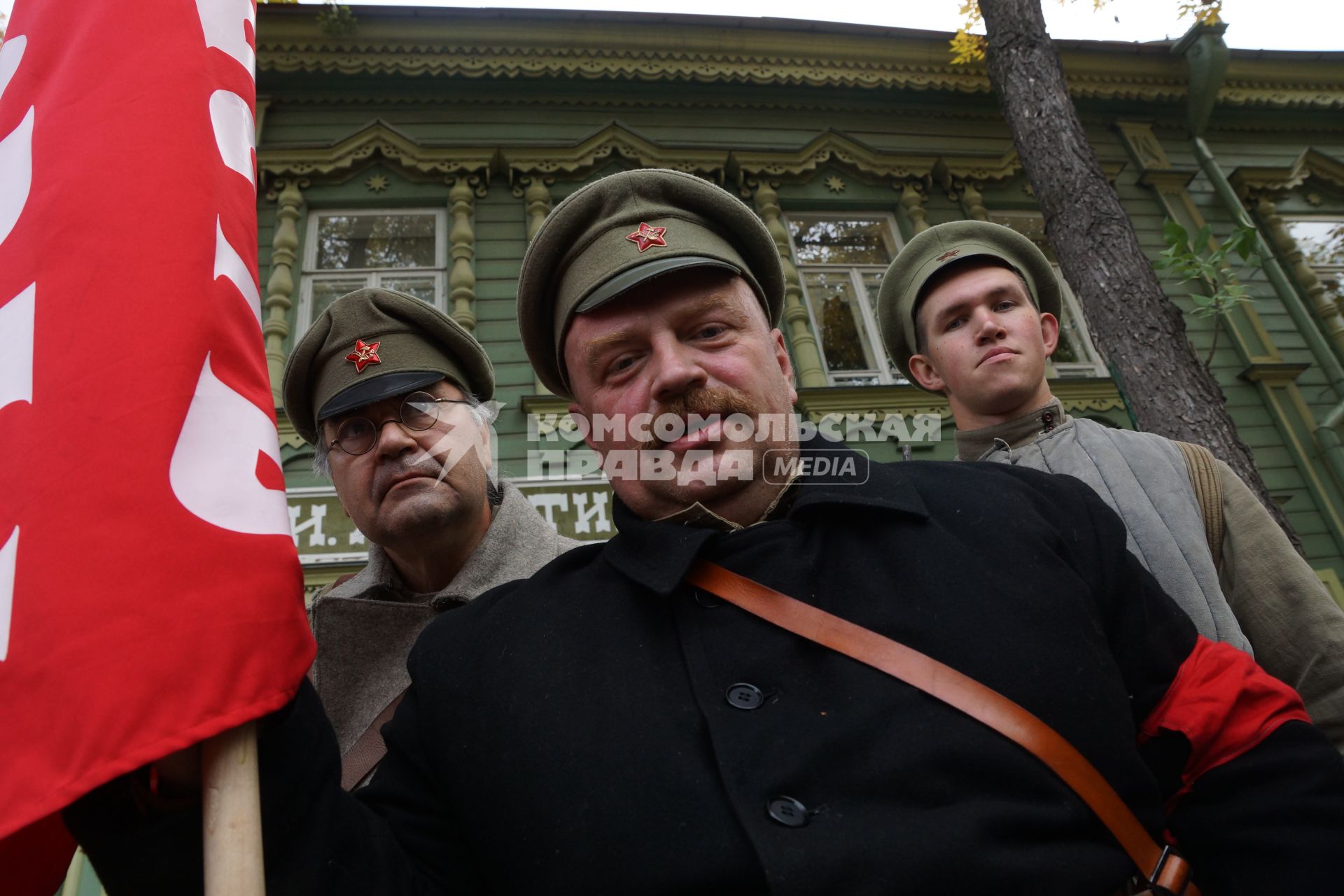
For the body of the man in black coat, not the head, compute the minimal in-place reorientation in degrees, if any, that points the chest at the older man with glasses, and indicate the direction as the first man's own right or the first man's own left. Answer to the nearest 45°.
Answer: approximately 135° to the first man's own right

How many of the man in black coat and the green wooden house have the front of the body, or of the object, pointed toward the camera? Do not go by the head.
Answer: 2

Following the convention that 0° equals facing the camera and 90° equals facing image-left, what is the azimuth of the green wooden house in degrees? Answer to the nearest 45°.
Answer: approximately 0°
